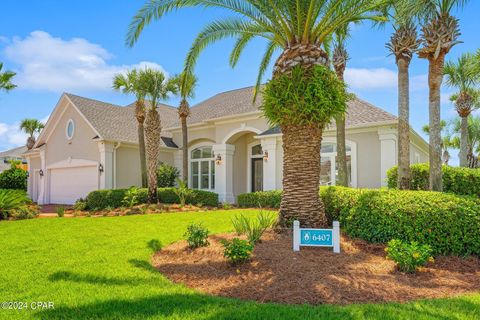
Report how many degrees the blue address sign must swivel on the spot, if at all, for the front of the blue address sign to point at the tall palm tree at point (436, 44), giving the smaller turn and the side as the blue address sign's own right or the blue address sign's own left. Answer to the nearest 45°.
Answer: approximately 135° to the blue address sign's own left

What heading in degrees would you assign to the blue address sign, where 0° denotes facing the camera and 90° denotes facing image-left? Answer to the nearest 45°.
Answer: approximately 0°

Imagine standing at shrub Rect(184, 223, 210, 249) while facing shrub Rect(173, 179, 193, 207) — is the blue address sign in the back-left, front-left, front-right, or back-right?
back-right

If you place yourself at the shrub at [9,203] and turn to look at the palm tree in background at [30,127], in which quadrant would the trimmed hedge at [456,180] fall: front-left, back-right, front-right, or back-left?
back-right

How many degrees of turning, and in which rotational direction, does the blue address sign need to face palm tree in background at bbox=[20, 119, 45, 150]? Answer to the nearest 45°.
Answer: approximately 135° to its right

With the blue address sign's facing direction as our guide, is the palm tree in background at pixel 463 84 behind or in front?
behind

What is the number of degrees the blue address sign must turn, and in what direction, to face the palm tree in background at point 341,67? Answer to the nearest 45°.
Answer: approximately 180°

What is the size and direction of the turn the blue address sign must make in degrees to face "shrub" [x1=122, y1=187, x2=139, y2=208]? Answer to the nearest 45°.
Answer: approximately 135° to its right

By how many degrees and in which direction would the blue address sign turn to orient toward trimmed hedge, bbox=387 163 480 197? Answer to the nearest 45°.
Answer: approximately 135° to its left

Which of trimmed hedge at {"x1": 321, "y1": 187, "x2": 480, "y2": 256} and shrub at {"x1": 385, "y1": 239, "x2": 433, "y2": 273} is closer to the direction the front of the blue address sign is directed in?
the shrub

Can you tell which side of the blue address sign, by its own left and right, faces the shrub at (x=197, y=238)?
right

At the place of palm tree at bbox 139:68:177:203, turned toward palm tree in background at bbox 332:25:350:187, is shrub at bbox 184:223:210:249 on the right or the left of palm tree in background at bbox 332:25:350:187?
right
